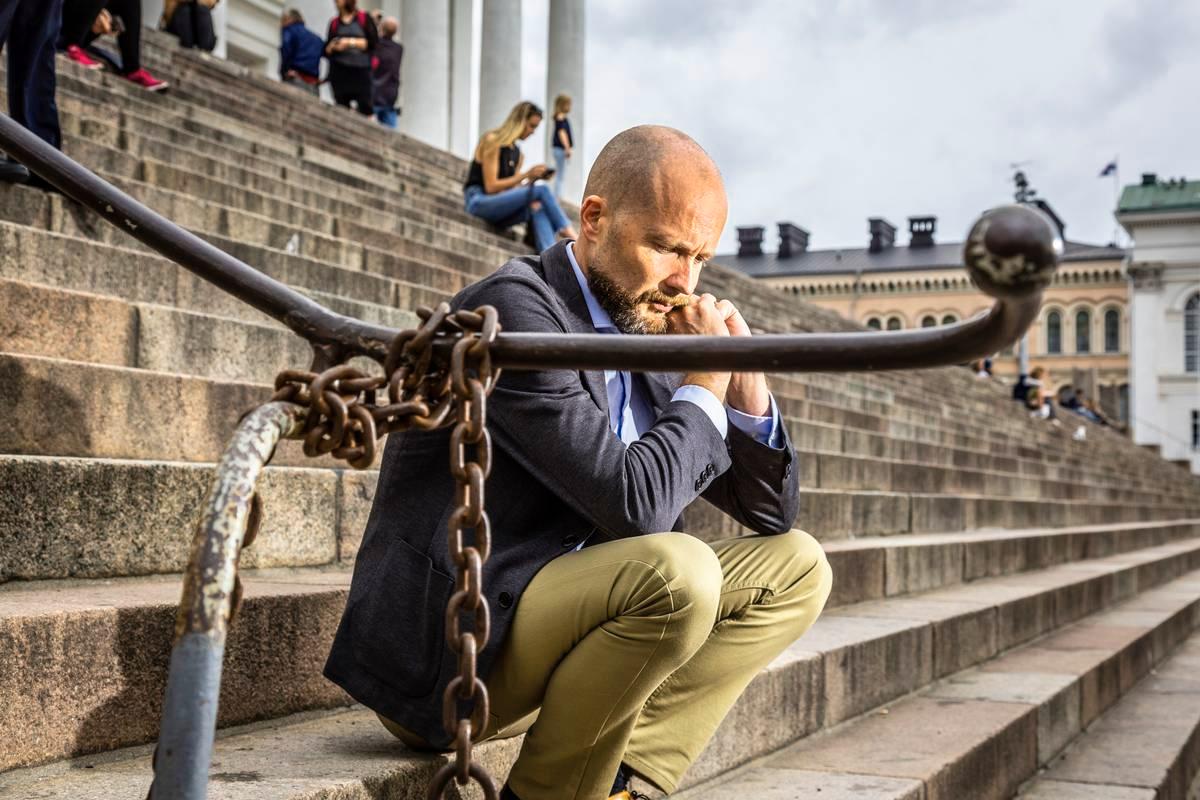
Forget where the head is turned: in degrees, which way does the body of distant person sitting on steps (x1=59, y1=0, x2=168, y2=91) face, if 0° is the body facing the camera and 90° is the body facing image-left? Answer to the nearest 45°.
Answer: approximately 315°

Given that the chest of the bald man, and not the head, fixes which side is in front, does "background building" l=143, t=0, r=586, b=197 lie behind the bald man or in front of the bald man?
behind

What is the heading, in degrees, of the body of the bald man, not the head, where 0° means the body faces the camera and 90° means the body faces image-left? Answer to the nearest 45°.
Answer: approximately 315°

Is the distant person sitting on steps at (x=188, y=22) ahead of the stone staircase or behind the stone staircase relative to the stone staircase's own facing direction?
behind

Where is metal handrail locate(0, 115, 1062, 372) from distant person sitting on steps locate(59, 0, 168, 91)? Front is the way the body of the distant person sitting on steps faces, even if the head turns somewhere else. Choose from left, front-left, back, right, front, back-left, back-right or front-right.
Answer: front-right

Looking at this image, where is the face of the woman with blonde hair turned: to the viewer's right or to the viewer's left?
to the viewer's right

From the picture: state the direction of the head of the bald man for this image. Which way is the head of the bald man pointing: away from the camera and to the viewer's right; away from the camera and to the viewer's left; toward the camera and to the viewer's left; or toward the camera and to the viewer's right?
toward the camera and to the viewer's right

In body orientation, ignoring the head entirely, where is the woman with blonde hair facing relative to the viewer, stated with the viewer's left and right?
facing to the right of the viewer

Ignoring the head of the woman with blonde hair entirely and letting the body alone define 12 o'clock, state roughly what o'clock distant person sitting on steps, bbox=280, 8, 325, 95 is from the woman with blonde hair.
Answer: The distant person sitting on steps is roughly at 8 o'clock from the woman with blonde hair.

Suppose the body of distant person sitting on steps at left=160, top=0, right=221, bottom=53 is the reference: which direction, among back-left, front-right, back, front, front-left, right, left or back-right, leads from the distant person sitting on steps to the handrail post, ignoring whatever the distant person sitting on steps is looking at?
front-right

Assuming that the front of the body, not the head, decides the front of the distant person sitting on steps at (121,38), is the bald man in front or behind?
in front

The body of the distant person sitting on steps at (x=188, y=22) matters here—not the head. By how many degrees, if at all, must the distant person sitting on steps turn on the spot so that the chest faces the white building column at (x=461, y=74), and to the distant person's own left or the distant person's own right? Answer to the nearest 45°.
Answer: approximately 90° to the distant person's own left

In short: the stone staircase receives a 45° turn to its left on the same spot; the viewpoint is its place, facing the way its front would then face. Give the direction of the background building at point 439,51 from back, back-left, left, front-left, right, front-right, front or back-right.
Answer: left
